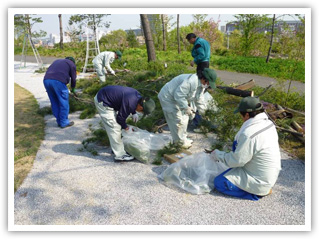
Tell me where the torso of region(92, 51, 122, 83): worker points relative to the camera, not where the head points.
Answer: to the viewer's right

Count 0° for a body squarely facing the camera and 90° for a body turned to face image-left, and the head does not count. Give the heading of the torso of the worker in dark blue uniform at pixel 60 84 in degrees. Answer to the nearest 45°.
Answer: approximately 225°

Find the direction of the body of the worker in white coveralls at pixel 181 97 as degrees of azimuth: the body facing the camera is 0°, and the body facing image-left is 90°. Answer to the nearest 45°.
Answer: approximately 270°

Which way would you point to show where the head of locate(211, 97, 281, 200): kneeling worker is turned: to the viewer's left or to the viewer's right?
to the viewer's left

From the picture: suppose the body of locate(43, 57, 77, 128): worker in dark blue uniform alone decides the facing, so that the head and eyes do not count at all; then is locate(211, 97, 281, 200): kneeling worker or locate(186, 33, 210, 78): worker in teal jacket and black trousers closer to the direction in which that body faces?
the worker in teal jacket and black trousers

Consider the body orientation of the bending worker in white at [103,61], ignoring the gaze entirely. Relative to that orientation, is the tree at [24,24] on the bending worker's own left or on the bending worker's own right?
on the bending worker's own left
